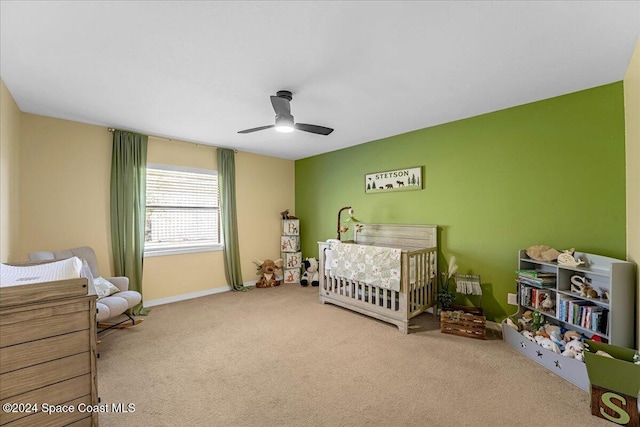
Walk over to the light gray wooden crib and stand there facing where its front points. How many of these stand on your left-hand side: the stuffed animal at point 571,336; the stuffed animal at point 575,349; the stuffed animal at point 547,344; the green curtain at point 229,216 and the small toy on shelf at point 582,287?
4

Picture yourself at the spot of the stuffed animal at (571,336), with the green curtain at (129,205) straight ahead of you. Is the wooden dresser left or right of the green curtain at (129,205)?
left

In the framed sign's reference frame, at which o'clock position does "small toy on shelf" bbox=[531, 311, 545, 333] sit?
The small toy on shelf is roughly at 9 o'clock from the framed sign.

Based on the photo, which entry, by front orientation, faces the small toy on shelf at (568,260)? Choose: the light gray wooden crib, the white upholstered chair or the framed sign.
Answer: the white upholstered chair

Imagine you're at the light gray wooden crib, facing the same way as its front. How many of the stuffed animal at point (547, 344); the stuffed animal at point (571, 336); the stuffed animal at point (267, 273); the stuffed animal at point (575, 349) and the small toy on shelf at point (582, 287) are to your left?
4

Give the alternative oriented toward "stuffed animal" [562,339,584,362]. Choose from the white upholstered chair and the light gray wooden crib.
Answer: the white upholstered chair

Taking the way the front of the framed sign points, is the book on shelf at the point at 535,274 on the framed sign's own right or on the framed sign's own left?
on the framed sign's own left

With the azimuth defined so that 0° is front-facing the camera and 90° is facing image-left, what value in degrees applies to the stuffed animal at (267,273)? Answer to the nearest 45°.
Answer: approximately 0°

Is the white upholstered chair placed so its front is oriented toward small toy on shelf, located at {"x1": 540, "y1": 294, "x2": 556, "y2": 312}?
yes

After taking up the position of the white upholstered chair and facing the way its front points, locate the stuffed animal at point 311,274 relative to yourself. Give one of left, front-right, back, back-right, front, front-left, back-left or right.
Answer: front-left

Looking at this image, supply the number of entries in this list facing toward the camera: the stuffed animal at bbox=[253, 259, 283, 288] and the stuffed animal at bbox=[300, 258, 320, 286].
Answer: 2
